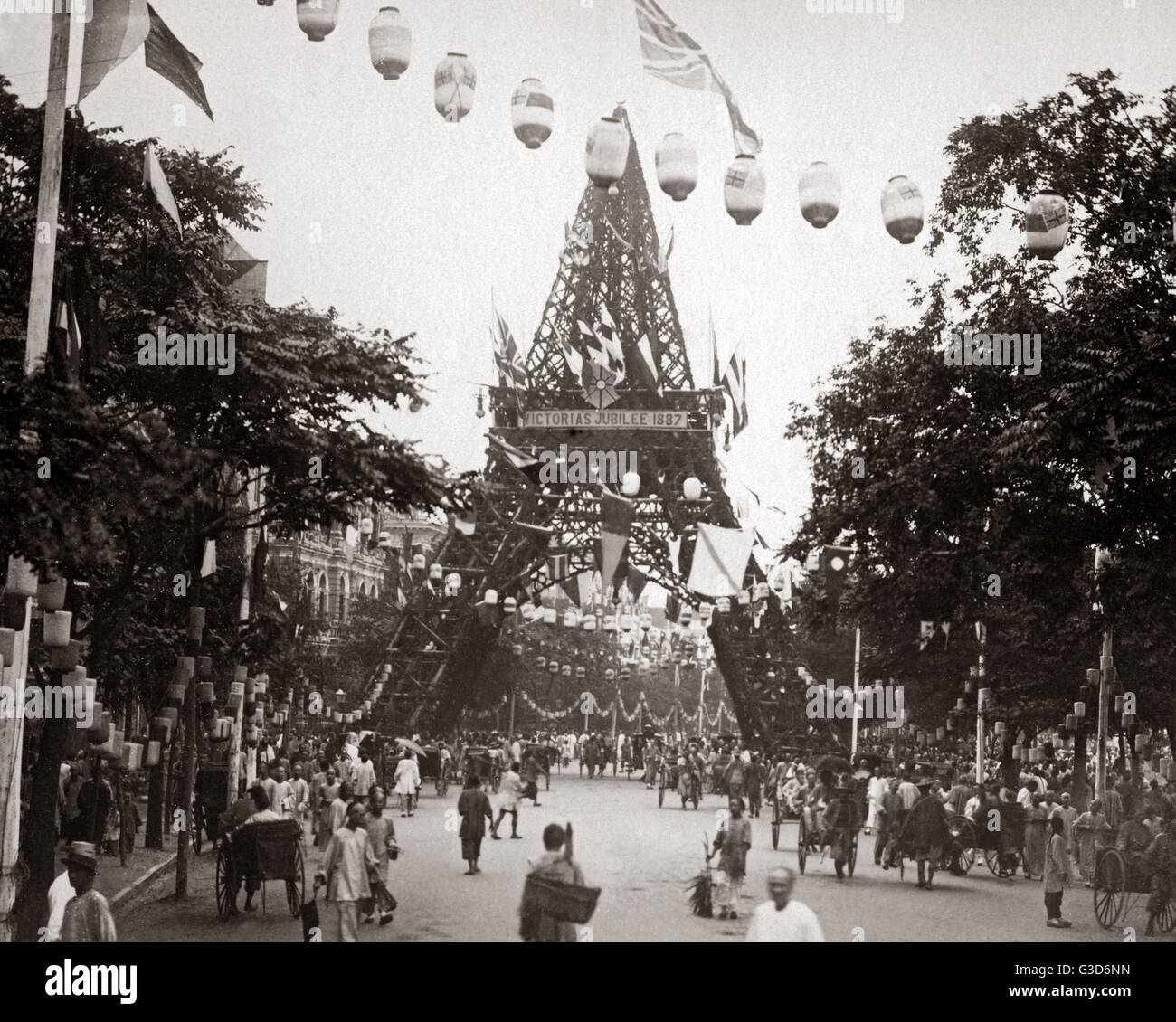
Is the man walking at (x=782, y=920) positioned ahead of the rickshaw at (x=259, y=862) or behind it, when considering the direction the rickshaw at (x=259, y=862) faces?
behind

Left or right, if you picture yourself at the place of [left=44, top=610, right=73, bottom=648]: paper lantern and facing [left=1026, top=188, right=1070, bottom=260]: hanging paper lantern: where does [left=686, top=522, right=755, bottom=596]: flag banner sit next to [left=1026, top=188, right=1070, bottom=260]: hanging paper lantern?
left

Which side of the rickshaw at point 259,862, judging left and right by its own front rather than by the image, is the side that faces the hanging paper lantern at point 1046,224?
right

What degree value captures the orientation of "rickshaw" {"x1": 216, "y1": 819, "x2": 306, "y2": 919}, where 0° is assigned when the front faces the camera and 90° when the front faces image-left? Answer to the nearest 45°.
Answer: approximately 180°

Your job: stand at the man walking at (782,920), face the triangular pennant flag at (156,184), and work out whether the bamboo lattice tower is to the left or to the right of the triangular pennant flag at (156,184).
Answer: right
